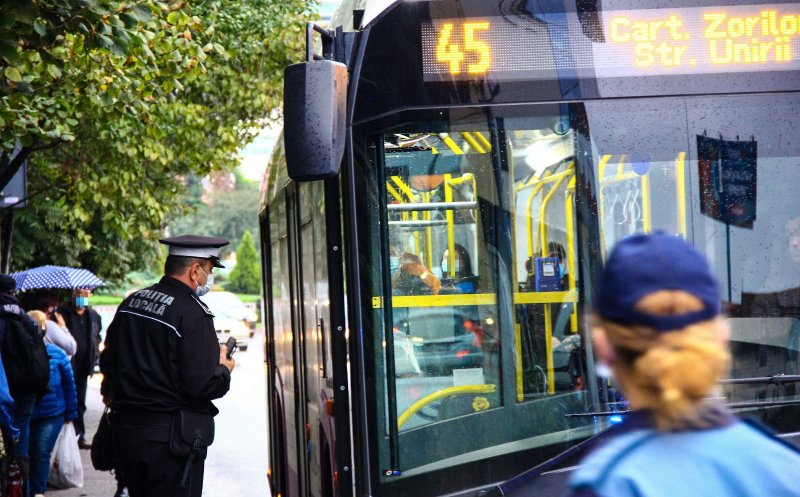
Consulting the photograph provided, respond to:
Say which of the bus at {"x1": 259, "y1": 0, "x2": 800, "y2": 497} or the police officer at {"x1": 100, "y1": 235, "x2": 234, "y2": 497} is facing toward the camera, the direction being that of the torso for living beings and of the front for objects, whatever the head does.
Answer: the bus

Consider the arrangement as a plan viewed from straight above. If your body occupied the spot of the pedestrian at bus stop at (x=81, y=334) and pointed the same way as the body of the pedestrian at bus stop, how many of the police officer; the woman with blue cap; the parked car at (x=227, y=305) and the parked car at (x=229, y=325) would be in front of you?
2

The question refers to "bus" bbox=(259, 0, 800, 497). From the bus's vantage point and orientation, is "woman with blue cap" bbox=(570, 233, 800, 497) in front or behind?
in front

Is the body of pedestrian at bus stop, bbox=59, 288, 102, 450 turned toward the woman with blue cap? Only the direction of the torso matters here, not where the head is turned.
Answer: yes

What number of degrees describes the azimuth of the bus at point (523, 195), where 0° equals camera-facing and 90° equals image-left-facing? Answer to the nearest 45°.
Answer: approximately 0°

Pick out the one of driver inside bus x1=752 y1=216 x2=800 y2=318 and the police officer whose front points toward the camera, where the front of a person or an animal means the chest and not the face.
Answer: the driver inside bus

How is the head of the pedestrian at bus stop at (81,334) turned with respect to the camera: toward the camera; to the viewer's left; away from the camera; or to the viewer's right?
toward the camera

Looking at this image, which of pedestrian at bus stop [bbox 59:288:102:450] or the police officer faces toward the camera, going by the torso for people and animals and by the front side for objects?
the pedestrian at bus stop

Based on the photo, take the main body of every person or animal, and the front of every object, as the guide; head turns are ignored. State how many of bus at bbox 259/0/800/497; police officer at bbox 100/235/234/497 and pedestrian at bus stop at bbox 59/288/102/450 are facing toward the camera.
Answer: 2

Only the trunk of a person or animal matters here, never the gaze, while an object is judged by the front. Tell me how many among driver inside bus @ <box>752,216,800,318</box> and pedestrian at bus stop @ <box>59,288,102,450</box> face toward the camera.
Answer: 2

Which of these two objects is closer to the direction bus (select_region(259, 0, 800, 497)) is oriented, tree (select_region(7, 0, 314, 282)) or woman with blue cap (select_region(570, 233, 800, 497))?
the woman with blue cap

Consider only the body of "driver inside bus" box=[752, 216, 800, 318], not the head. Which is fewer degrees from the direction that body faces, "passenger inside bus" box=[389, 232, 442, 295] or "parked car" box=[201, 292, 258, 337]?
the passenger inside bus

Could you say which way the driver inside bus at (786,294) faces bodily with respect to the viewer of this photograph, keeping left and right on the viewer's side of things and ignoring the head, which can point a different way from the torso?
facing the viewer

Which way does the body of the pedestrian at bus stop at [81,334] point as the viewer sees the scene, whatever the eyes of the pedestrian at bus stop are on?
toward the camera

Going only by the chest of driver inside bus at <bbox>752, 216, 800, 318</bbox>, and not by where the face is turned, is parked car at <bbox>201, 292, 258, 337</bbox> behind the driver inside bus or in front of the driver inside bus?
behind
